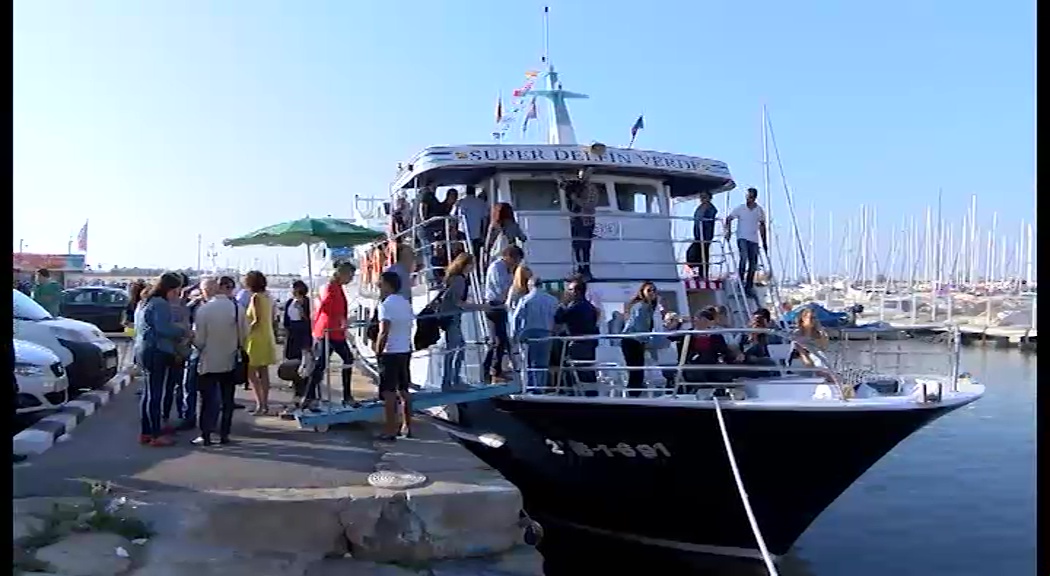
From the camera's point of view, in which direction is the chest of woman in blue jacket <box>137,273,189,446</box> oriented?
to the viewer's right

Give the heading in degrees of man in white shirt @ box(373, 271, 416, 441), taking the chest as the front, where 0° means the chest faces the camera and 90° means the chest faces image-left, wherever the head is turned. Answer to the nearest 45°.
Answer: approximately 135°

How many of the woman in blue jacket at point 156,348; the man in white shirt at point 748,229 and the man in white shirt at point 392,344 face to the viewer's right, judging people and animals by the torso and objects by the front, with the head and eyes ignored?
1

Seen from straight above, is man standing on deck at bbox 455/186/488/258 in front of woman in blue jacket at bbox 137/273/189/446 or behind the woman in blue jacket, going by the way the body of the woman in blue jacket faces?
in front

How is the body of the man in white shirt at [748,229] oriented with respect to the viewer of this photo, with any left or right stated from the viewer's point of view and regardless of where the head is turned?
facing the viewer

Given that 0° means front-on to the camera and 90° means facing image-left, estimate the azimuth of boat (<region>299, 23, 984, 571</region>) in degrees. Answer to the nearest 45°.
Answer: approximately 315°

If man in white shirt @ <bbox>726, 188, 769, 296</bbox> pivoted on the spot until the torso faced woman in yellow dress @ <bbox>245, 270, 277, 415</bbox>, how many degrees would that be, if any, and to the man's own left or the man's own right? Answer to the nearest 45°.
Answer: approximately 45° to the man's own right

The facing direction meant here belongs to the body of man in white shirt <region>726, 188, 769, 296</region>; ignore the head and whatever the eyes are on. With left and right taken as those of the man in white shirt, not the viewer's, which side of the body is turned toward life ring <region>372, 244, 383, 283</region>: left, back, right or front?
right
